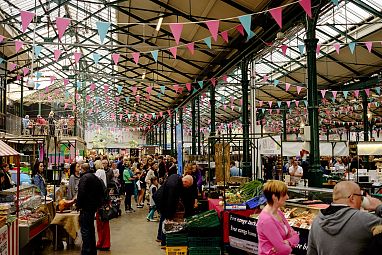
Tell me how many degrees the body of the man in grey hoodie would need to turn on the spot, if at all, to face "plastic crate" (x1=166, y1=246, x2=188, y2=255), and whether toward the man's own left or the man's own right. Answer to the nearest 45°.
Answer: approximately 90° to the man's own left

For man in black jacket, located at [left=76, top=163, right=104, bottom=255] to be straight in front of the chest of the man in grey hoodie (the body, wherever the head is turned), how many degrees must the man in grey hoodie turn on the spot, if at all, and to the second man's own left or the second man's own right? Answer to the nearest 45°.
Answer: approximately 90° to the second man's own left

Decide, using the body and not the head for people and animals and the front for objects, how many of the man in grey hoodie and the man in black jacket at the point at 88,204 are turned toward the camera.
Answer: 0

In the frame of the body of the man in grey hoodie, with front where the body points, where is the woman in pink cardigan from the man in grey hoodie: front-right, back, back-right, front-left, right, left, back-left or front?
left

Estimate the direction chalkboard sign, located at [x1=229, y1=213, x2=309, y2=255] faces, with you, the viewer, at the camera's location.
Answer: facing the viewer and to the left of the viewer

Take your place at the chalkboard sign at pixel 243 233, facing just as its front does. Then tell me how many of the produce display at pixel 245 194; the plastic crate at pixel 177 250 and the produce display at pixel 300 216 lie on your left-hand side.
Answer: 1

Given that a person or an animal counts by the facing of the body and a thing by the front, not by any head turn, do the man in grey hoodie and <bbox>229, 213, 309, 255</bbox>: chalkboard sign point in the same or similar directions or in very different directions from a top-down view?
very different directions

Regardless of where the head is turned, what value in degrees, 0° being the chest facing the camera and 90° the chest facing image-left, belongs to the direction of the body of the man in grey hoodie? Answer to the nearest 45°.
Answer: approximately 225°

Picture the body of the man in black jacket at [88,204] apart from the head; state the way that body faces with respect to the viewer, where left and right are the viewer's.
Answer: facing away from the viewer and to the left of the viewer
